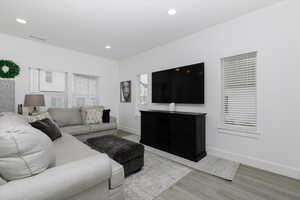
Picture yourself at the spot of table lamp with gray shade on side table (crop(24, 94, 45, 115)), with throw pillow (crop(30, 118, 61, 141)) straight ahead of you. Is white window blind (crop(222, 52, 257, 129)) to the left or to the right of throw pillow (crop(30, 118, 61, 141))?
left

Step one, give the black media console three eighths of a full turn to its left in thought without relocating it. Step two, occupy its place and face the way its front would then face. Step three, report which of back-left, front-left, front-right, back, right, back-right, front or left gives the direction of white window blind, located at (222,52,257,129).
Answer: front

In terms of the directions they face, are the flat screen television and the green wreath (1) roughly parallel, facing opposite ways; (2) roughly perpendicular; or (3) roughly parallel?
roughly perpendicular

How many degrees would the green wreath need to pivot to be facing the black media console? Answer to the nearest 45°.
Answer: approximately 45° to its left

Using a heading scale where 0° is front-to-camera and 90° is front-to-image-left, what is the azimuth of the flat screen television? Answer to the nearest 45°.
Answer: approximately 45°

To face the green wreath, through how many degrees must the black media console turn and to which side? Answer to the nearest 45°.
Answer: approximately 45° to its right

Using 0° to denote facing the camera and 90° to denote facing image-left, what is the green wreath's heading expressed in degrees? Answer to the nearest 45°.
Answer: approximately 0°

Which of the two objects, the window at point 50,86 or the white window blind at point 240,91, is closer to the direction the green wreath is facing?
the white window blind

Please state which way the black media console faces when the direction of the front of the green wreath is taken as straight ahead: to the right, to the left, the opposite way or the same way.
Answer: to the right

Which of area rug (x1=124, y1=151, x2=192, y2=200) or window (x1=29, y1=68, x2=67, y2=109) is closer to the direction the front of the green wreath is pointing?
the area rug

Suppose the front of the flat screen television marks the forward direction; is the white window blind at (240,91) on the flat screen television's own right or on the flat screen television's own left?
on the flat screen television's own left

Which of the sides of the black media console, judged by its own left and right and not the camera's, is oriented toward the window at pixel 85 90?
right

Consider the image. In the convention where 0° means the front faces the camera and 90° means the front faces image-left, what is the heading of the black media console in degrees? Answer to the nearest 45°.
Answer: approximately 45°
